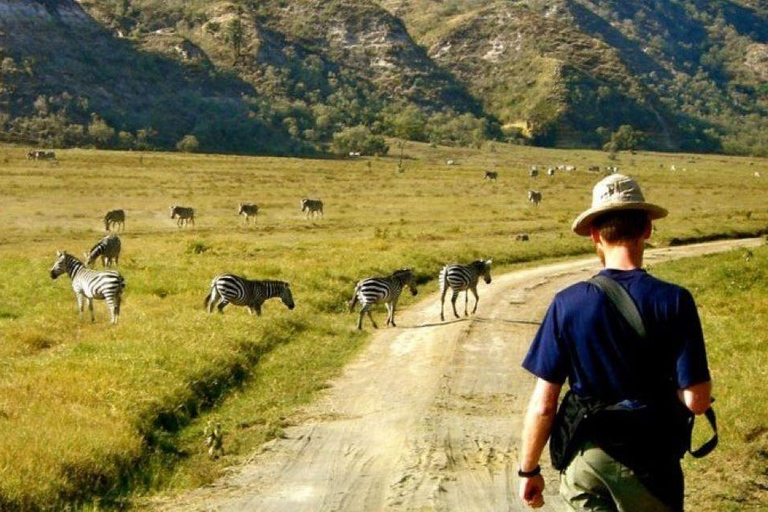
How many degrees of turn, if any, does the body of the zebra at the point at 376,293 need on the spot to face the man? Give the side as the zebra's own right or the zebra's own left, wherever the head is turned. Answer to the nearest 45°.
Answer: approximately 90° to the zebra's own right

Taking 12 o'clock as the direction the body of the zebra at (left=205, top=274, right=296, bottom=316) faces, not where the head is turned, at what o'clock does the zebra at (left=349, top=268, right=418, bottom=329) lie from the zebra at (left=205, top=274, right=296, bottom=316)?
the zebra at (left=349, top=268, right=418, bottom=329) is roughly at 12 o'clock from the zebra at (left=205, top=274, right=296, bottom=316).

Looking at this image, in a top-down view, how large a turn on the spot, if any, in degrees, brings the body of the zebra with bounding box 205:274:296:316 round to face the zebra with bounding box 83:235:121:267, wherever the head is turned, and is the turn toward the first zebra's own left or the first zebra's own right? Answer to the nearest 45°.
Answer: approximately 90° to the first zebra's own left

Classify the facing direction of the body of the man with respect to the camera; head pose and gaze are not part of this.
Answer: away from the camera

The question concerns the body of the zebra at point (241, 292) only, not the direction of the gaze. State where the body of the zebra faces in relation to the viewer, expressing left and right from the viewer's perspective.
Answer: facing to the right of the viewer

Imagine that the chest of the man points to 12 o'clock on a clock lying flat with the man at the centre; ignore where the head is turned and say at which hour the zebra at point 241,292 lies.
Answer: The zebra is roughly at 11 o'clock from the man.

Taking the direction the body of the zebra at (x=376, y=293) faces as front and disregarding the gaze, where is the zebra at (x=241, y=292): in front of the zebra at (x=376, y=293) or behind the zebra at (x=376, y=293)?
behind

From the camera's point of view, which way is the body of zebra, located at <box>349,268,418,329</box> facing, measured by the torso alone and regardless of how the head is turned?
to the viewer's right

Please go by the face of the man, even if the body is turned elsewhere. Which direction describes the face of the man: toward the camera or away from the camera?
away from the camera

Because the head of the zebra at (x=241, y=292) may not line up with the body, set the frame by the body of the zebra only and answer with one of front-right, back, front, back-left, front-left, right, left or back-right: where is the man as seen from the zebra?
right

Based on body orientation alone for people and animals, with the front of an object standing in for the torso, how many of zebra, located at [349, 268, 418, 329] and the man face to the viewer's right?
1

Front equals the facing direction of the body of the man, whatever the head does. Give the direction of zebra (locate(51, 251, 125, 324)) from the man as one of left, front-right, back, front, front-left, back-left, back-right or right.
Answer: front-left
